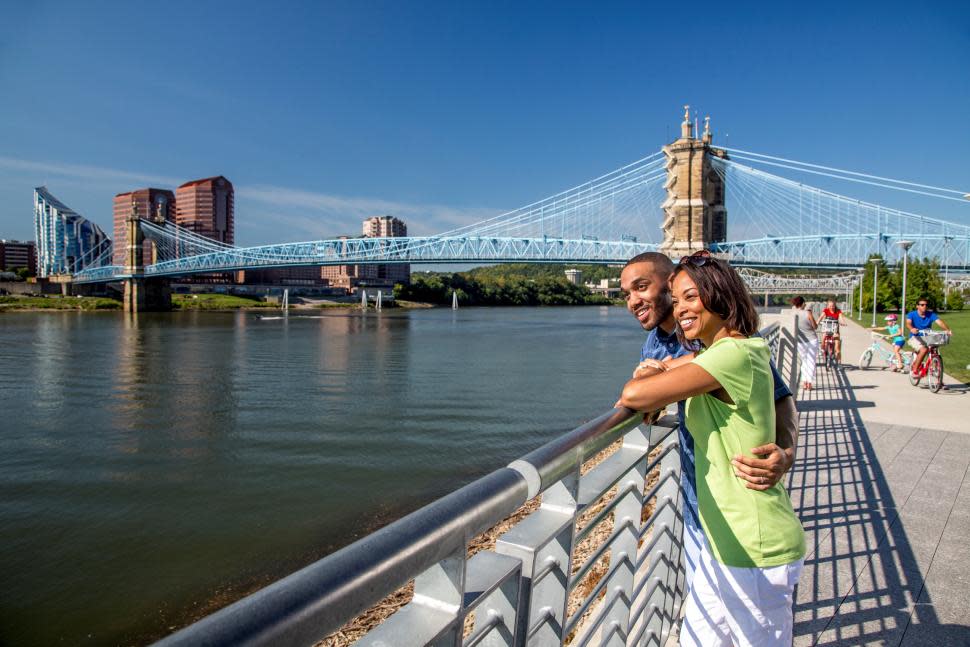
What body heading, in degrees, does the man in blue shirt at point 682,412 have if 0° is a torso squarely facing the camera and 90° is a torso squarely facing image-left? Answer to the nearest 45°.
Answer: approximately 45°

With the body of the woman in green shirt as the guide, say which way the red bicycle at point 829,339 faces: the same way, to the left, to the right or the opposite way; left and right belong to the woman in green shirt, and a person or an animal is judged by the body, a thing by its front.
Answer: to the left

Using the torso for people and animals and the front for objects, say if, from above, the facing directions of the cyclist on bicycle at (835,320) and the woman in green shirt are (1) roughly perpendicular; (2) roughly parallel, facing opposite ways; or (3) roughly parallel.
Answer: roughly perpendicular

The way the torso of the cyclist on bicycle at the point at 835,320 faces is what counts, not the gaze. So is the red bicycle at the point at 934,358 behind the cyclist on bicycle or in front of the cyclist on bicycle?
in front

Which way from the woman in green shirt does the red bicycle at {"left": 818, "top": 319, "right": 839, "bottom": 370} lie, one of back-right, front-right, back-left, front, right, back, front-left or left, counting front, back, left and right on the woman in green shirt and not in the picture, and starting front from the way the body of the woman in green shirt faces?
right

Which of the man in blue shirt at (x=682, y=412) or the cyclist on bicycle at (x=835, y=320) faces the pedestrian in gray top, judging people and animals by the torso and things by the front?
the cyclist on bicycle

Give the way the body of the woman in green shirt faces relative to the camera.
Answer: to the viewer's left

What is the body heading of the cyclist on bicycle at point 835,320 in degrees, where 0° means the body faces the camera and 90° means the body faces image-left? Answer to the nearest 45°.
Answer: approximately 0°

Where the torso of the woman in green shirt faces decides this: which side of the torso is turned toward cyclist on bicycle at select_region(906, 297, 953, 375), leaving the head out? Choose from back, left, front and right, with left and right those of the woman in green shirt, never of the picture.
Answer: right

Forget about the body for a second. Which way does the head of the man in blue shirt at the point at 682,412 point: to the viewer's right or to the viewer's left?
to the viewer's left

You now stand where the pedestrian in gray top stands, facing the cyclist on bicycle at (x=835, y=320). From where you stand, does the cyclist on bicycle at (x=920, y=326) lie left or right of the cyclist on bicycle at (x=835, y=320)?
right

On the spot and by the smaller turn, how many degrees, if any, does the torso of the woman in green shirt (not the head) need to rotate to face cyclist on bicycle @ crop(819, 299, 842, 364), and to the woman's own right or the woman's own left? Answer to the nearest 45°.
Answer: approximately 90° to the woman's own right

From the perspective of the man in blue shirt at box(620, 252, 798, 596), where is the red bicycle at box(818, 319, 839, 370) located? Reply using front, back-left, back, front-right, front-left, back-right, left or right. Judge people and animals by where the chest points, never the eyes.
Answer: back-right

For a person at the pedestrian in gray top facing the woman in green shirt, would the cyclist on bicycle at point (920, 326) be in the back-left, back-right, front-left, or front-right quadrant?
back-left
